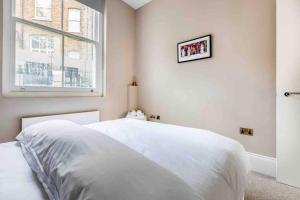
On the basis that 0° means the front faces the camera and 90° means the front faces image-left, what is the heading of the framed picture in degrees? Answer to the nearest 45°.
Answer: approximately 45°

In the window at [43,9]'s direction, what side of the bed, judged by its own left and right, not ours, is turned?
back

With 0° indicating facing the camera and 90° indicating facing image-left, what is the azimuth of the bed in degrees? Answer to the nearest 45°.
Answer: approximately 315°

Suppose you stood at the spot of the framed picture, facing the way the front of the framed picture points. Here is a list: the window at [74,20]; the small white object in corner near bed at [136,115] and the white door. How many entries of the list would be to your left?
1

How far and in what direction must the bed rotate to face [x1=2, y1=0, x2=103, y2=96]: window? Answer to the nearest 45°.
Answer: approximately 180°

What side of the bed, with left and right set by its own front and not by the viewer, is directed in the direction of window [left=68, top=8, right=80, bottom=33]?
back

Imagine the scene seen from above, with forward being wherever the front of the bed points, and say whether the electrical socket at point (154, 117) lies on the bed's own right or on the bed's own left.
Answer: on the bed's own left
